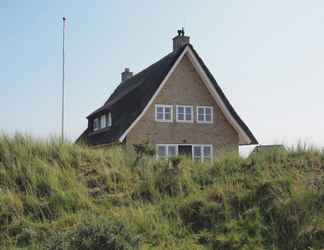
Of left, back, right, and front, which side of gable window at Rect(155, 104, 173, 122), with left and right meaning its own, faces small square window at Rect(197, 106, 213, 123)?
left

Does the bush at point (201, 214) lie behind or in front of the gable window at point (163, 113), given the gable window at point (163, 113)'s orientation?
in front

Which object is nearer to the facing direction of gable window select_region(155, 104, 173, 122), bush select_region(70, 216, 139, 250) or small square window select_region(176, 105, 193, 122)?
the bush

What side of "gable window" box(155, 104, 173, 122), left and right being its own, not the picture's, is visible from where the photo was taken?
front

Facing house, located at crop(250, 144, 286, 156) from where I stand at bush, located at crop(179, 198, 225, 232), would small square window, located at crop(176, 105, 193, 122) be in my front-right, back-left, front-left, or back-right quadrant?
front-left

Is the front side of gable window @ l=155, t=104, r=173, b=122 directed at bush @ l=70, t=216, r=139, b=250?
yes

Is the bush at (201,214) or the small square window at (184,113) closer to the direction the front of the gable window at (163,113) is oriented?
the bush
